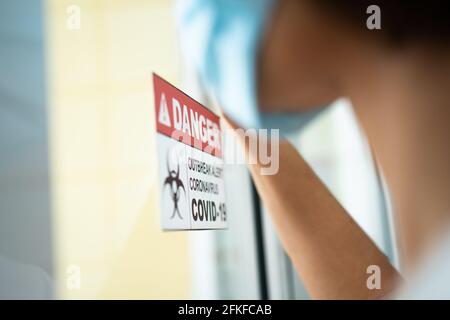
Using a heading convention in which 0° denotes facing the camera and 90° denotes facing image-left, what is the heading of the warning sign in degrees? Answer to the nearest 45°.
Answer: approximately 315°
